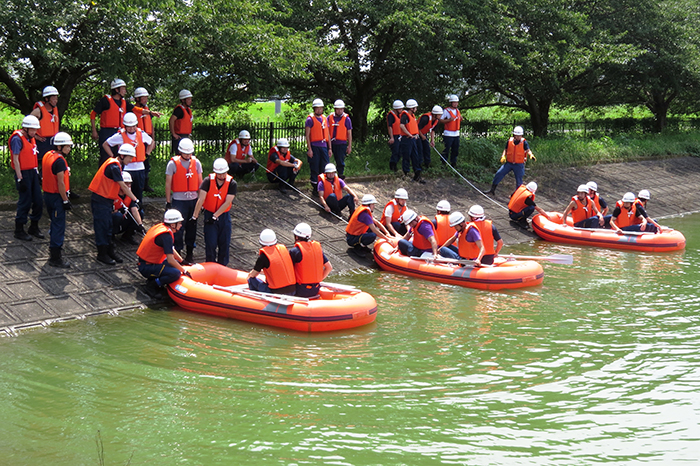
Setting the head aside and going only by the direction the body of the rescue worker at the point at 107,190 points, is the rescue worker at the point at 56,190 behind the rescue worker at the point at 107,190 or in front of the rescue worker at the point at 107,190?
behind

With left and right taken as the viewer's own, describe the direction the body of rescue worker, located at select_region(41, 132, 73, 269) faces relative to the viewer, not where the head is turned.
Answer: facing to the right of the viewer

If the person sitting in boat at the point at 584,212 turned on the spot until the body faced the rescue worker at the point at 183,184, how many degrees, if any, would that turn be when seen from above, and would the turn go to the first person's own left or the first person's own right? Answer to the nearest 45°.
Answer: approximately 45° to the first person's own right

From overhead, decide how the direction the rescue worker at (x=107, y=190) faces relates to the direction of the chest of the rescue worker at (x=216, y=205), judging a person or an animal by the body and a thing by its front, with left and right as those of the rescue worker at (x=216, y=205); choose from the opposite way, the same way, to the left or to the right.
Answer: to the left

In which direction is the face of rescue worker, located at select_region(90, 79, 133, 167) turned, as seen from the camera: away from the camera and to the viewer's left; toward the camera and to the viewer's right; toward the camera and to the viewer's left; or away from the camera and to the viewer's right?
toward the camera and to the viewer's right

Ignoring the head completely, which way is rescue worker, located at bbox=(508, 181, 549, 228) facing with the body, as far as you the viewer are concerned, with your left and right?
facing to the right of the viewer

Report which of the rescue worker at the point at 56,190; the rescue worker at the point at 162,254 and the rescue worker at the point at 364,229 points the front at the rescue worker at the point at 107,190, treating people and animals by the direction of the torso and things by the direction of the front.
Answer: the rescue worker at the point at 56,190

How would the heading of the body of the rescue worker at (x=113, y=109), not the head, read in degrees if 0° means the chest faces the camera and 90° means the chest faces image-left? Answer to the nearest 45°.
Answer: approximately 315°

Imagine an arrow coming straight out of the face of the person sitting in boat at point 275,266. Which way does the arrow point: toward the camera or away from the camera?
away from the camera

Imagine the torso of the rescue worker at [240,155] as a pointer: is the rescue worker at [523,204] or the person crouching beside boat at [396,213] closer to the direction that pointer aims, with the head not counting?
the person crouching beside boat
